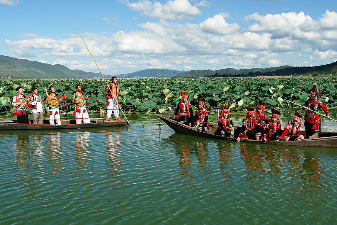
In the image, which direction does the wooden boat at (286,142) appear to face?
to the viewer's left

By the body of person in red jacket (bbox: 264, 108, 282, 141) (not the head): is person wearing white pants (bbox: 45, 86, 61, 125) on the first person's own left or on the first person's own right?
on the first person's own right

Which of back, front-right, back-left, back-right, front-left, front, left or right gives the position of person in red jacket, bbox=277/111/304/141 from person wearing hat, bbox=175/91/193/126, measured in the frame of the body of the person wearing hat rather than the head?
front-left

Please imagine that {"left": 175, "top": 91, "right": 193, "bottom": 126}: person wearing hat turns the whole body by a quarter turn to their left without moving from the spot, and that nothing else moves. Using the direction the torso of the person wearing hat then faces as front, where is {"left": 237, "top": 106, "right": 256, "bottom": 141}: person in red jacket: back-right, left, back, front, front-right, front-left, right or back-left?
front-right

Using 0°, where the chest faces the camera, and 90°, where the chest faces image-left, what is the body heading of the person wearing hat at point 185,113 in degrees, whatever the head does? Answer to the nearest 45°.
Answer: approximately 0°

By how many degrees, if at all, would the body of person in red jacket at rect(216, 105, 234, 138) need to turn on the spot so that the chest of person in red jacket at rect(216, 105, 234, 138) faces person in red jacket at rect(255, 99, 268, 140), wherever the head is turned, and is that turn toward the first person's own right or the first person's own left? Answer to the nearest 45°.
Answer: approximately 90° to the first person's own left

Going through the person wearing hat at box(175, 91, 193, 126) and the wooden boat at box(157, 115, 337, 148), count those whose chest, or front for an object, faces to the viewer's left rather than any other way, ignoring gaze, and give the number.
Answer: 1

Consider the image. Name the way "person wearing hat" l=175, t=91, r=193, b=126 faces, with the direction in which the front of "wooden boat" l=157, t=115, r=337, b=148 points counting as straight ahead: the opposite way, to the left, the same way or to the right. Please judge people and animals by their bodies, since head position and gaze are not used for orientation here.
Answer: to the left
